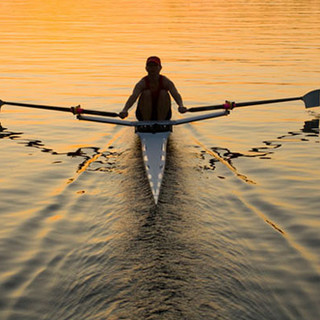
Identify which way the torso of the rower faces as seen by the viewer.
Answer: toward the camera
